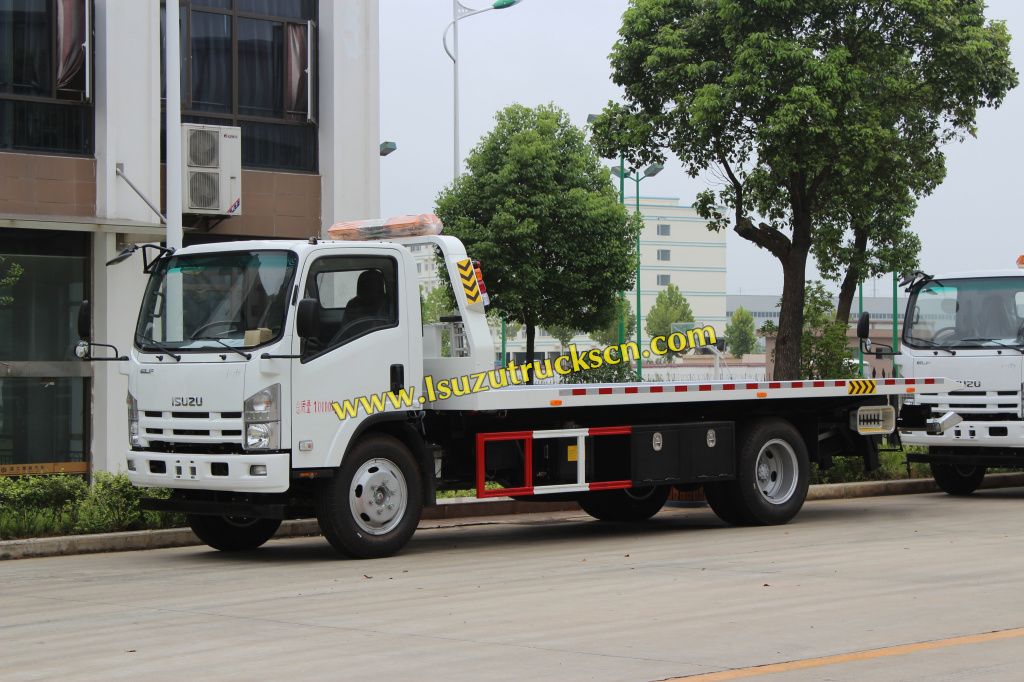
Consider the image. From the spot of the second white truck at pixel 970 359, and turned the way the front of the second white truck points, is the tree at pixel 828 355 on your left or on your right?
on your right

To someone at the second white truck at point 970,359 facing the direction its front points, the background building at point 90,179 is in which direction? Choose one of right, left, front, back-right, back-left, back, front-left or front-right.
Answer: front-right

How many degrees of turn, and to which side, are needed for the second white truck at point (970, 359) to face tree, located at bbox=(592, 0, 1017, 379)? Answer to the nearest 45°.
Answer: approximately 135° to its right

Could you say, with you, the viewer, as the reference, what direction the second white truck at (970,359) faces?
facing the viewer and to the left of the viewer

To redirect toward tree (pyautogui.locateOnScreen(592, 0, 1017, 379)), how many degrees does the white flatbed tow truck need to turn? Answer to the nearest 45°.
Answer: approximately 180°

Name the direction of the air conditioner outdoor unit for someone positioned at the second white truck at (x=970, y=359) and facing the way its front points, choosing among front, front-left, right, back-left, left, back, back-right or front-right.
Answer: front-right

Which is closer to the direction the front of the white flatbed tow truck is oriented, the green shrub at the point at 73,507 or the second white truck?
the green shrub

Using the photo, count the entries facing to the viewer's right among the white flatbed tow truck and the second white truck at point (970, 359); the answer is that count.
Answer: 0

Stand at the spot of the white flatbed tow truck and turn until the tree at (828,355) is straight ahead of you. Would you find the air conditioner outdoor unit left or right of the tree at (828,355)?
left

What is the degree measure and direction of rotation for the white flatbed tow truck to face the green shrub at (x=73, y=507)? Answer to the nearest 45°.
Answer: approximately 90° to its right

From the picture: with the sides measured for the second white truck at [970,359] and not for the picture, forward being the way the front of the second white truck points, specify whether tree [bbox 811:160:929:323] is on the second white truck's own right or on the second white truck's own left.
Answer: on the second white truck's own right

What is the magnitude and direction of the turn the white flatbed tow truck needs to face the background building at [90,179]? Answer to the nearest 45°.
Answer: approximately 90° to its right
